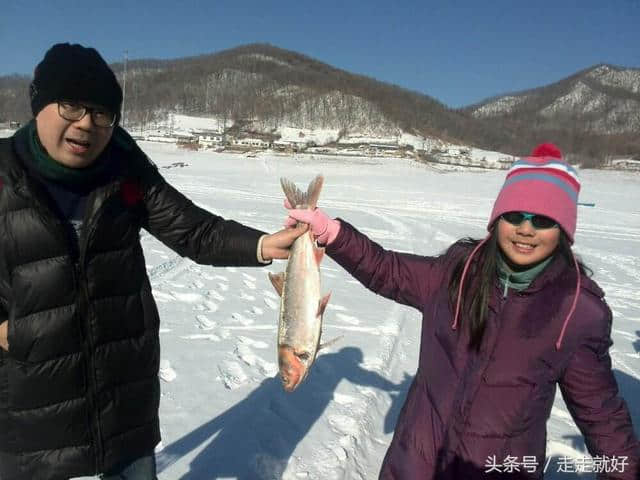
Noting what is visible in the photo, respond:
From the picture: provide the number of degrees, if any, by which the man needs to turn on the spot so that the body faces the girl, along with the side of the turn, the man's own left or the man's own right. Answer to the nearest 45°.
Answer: approximately 90° to the man's own left

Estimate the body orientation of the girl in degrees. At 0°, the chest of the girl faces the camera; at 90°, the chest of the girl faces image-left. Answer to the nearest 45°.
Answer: approximately 0°

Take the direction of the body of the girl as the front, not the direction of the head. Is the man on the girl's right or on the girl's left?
on the girl's right

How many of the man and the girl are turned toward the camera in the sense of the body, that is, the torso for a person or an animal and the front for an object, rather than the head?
2
